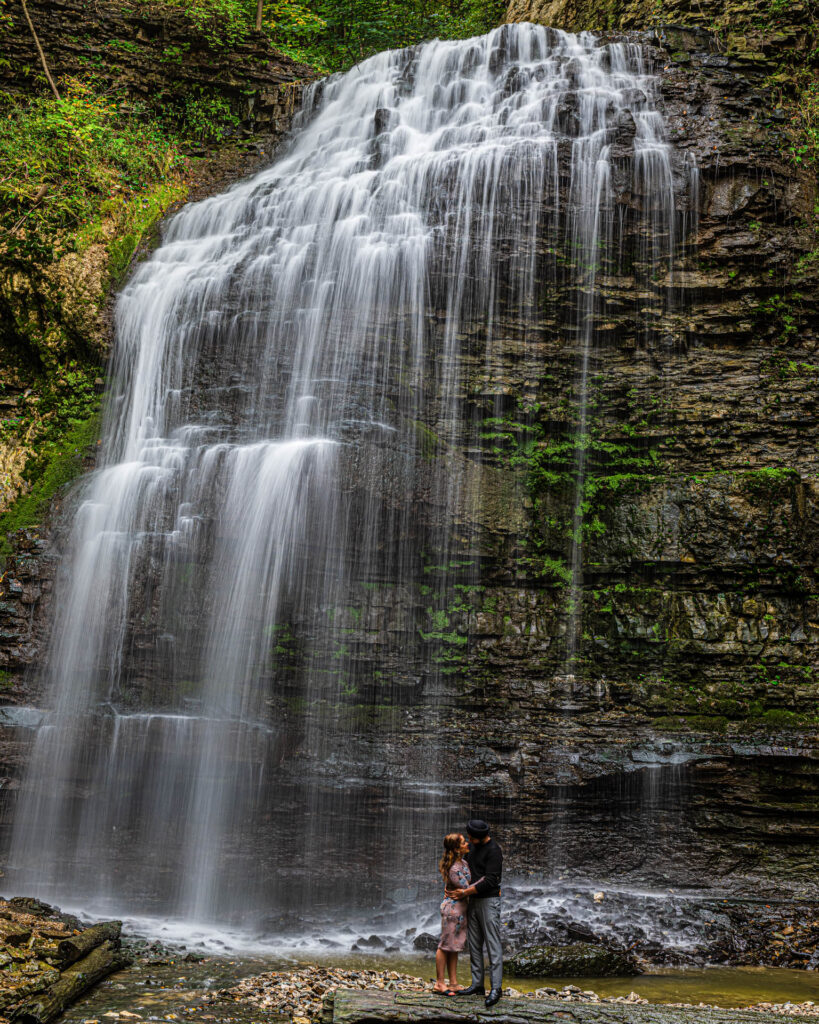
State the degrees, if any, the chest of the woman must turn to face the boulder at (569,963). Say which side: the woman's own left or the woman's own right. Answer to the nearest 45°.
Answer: approximately 45° to the woman's own left

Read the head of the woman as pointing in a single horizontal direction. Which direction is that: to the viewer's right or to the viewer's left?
to the viewer's right

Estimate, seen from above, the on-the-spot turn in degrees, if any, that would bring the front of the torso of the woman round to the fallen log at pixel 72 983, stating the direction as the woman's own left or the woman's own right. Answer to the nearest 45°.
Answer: approximately 180°

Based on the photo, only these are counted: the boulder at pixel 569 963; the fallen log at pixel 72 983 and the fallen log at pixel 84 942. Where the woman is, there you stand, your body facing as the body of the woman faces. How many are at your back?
2

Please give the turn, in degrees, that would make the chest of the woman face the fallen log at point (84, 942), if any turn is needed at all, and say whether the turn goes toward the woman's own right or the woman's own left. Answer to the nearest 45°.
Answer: approximately 180°

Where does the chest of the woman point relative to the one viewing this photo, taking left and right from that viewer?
facing to the right of the viewer

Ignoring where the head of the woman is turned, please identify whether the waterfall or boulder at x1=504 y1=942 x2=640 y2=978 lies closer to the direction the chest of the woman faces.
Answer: the boulder

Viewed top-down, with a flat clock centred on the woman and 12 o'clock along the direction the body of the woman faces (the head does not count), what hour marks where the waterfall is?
The waterfall is roughly at 8 o'clock from the woman.

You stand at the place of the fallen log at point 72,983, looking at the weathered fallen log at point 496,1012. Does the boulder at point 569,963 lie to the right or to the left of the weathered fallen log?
left
